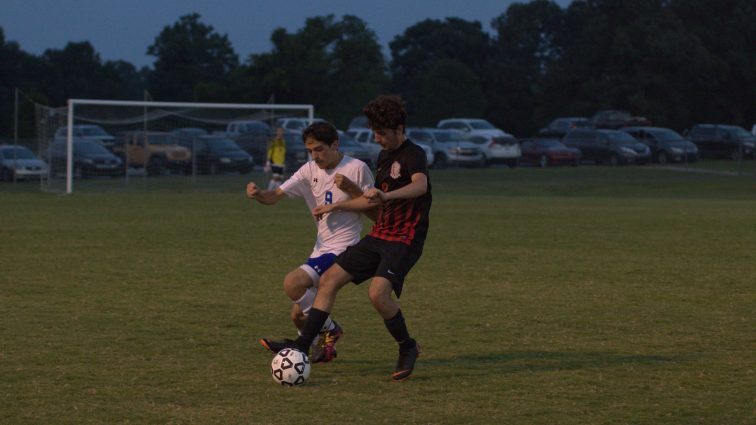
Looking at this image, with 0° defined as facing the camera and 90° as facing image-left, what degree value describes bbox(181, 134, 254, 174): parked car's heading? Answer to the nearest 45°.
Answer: approximately 315°

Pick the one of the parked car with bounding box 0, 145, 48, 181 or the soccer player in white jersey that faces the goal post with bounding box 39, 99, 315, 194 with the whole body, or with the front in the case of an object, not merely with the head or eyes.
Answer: the parked car

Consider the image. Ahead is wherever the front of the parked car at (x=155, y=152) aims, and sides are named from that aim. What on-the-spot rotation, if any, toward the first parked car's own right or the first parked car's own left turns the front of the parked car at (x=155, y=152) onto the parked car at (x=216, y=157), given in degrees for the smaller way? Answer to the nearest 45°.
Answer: approximately 45° to the first parked car's own left

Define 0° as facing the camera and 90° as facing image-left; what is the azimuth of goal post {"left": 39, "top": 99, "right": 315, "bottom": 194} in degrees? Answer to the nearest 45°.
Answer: approximately 315°

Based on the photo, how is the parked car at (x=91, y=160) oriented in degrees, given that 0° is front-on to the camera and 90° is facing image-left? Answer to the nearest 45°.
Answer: approximately 315°

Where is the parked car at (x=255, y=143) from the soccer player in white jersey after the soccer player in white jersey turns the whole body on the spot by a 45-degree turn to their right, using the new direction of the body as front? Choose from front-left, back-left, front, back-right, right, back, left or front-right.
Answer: right

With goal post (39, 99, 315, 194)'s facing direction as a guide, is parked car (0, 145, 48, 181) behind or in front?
behind
